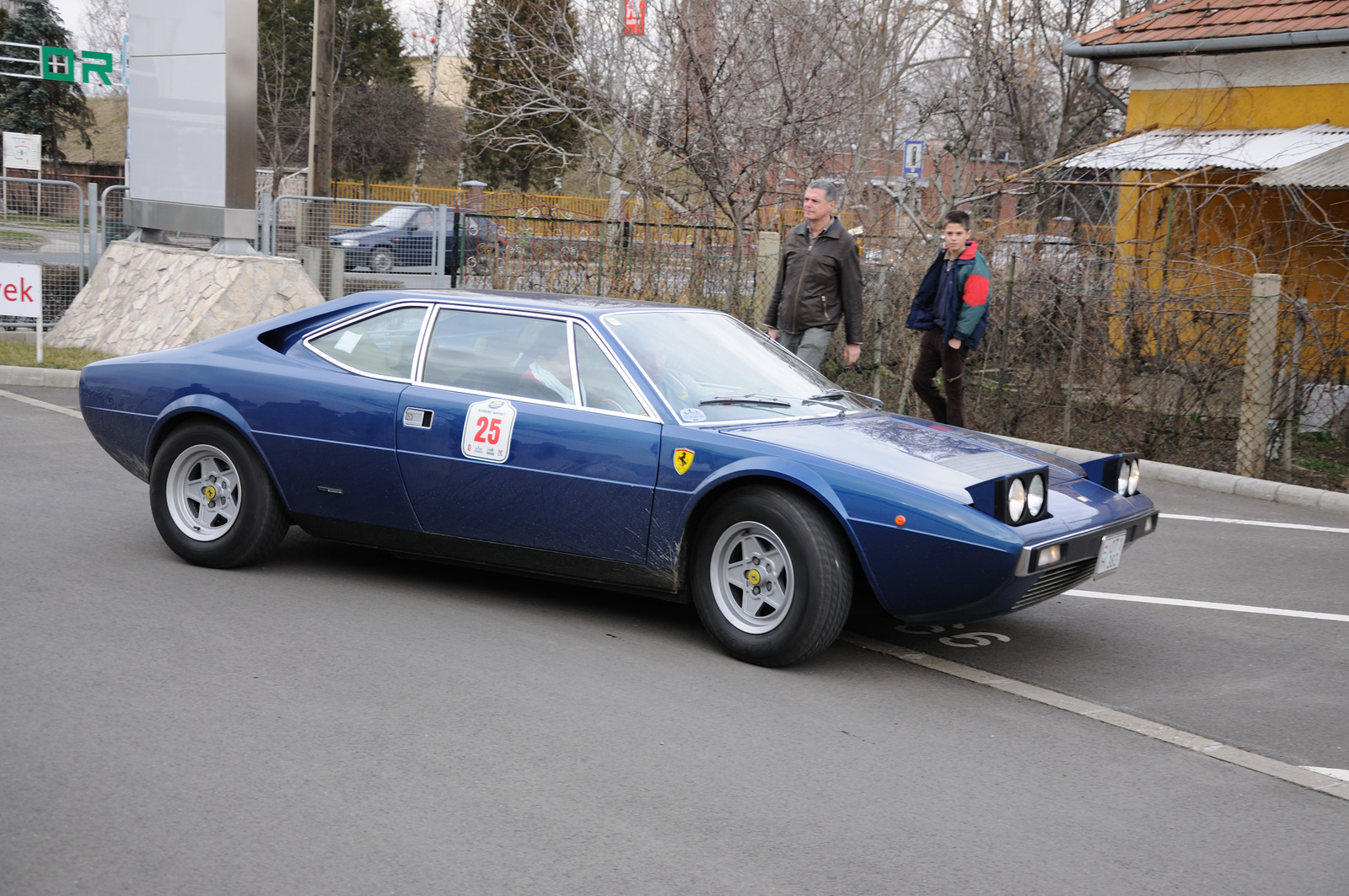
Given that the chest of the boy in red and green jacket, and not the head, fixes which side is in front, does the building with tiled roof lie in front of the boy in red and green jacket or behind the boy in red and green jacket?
behind

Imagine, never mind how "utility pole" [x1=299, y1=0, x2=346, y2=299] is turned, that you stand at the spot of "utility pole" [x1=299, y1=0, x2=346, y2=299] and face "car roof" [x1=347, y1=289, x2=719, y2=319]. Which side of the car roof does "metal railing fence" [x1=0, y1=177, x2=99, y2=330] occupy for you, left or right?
right

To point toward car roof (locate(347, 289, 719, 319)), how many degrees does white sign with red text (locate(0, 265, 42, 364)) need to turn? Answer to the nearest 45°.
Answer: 0° — it already faces it

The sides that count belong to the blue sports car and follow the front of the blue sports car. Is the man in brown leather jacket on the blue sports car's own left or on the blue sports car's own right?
on the blue sports car's own left

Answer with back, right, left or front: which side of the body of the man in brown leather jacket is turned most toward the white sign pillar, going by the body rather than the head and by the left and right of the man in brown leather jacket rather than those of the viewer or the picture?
right

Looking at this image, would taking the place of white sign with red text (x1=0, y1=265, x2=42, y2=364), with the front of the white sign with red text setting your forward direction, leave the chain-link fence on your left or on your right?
on your left

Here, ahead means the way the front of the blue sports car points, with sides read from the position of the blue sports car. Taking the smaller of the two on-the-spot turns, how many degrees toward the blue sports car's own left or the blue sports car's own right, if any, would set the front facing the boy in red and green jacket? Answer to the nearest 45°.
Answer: approximately 90° to the blue sports car's own left

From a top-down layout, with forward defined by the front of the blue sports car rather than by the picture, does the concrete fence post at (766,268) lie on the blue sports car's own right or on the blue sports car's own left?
on the blue sports car's own left

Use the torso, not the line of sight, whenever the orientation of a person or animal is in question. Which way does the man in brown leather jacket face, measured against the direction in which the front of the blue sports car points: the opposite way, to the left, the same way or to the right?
to the right

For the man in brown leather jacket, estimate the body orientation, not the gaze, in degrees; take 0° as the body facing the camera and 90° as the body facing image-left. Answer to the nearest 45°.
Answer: approximately 45°

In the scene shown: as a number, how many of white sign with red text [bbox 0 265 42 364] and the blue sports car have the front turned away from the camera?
0
